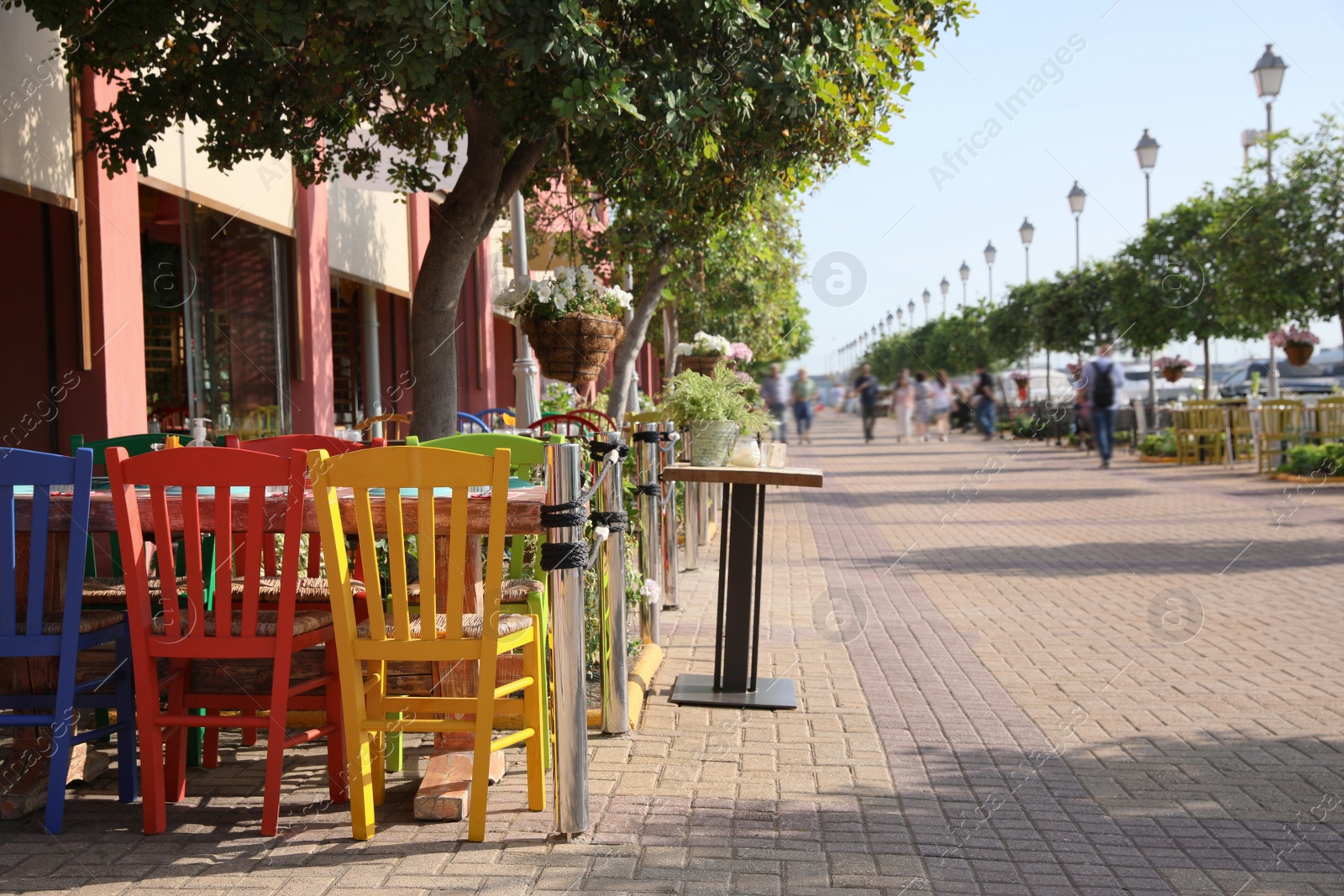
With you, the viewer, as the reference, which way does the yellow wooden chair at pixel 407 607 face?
facing away from the viewer

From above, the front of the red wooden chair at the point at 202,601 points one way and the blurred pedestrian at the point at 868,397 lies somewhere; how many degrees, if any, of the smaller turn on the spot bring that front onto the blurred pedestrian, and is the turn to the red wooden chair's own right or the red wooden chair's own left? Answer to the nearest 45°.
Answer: approximately 45° to the red wooden chair's own right

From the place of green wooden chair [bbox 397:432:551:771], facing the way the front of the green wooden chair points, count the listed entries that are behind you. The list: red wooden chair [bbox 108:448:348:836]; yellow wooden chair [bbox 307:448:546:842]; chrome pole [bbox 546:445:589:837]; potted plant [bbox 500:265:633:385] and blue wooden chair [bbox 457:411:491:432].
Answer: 2

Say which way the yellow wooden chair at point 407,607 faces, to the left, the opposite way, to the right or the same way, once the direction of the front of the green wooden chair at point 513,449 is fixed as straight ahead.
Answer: the opposite way

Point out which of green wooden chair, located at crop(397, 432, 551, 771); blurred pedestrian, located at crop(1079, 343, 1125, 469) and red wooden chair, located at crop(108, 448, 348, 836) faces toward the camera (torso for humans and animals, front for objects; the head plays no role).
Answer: the green wooden chair

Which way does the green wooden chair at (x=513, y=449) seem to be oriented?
toward the camera

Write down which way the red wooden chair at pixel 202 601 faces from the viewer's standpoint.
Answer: facing away from the viewer

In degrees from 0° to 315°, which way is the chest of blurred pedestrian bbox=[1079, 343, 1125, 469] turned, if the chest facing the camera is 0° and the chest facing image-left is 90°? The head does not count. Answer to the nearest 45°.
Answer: approximately 180°

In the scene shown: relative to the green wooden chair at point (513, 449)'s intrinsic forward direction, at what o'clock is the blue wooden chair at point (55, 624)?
The blue wooden chair is roughly at 2 o'clock from the green wooden chair.

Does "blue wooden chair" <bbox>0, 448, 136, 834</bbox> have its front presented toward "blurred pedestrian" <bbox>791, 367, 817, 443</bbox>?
yes

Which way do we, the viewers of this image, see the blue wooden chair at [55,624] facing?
facing away from the viewer and to the right of the viewer
